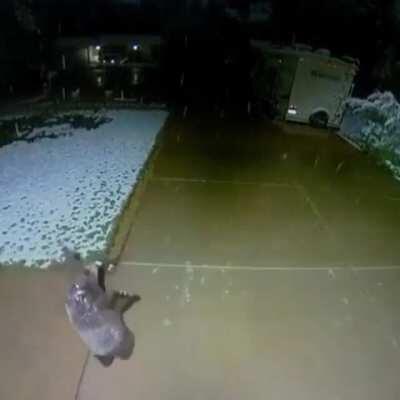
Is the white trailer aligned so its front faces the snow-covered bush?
no

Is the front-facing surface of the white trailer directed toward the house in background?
no
